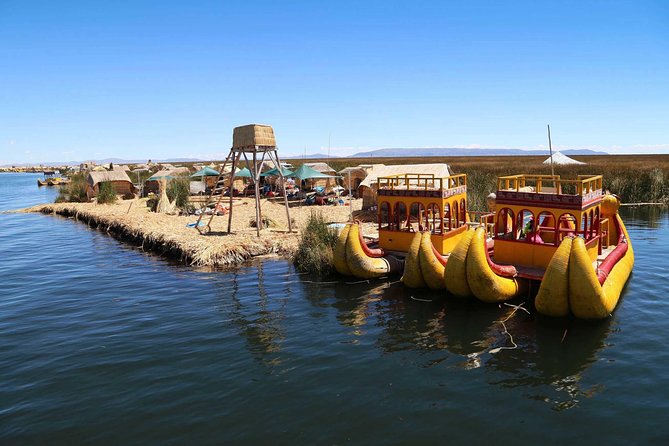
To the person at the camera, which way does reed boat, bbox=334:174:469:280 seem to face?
facing the viewer and to the left of the viewer

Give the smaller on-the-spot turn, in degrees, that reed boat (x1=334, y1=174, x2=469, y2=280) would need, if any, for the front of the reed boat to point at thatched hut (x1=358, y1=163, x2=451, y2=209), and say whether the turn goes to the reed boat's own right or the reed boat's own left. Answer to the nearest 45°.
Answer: approximately 135° to the reed boat's own right

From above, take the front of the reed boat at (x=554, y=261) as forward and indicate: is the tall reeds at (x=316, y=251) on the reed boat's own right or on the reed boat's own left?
on the reed boat's own right

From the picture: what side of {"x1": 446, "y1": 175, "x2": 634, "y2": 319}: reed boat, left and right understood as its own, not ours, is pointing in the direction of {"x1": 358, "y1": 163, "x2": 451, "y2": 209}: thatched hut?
right

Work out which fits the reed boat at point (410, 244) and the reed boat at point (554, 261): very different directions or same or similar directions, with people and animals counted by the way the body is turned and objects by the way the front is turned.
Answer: same or similar directions

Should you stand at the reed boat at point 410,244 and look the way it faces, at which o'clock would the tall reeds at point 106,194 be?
The tall reeds is roughly at 3 o'clock from the reed boat.

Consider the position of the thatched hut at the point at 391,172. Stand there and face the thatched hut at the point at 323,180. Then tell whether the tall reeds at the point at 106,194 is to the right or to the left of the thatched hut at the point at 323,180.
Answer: left

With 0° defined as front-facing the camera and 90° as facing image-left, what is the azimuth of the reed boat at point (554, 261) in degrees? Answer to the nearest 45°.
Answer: approximately 45°

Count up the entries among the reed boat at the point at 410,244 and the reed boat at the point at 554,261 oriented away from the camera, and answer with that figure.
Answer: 0
